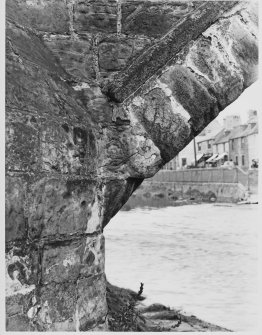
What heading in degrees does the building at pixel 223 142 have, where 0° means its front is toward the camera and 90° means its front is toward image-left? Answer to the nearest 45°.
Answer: approximately 45°

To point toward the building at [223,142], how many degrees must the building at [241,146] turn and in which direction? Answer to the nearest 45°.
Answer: approximately 135° to its right

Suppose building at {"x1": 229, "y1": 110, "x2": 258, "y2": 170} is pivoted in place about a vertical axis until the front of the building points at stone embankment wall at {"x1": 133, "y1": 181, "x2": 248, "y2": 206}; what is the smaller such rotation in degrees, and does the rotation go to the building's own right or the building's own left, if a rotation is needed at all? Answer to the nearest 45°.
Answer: approximately 45° to the building's own right

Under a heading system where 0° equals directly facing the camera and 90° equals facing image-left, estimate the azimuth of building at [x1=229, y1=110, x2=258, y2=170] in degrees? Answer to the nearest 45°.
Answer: approximately 45°

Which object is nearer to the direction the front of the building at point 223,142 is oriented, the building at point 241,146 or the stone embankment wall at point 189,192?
the stone embankment wall

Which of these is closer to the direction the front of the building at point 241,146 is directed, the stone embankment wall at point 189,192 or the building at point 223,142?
the stone embankment wall
